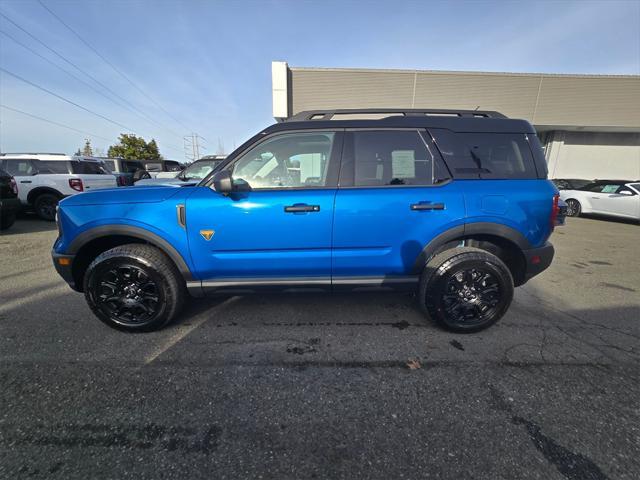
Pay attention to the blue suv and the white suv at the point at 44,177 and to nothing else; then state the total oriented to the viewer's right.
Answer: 0

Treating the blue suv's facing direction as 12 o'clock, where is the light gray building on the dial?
The light gray building is roughly at 4 o'clock from the blue suv.

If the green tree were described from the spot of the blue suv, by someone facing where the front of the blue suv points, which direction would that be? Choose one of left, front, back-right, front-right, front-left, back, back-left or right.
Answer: front-right

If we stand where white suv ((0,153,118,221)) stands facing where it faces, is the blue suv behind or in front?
behind

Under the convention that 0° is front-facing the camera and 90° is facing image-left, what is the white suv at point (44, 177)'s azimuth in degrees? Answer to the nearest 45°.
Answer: approximately 135°

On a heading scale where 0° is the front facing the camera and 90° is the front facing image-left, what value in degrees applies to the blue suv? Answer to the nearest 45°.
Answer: approximately 90°

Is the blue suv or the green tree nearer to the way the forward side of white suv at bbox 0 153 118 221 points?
the green tree

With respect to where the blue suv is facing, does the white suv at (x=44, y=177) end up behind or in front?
in front

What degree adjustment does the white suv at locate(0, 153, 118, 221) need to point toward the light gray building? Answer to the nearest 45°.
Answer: approximately 135° to its right

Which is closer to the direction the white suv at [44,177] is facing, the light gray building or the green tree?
the green tree
